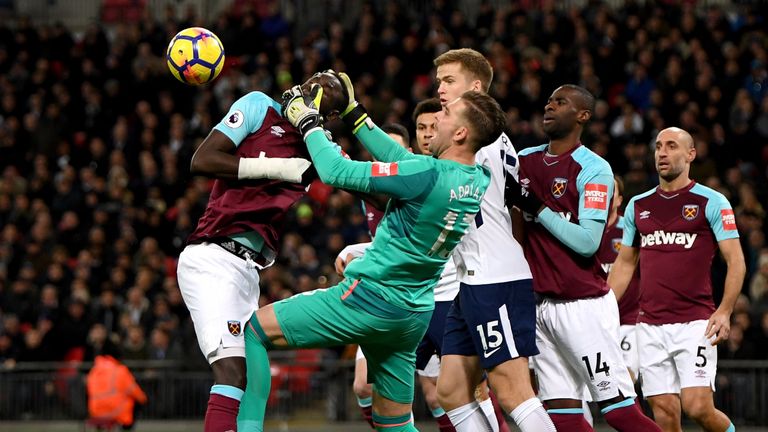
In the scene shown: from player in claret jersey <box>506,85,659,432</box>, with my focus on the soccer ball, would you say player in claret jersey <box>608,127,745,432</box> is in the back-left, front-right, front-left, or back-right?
back-right

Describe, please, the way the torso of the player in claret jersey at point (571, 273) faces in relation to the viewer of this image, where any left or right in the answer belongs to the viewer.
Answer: facing the viewer and to the left of the viewer

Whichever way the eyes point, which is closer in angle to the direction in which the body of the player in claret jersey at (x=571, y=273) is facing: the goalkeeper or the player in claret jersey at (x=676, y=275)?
the goalkeeper

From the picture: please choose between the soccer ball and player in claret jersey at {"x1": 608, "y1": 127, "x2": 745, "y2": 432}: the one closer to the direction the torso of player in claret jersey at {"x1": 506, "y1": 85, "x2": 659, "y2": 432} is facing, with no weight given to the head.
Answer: the soccer ball

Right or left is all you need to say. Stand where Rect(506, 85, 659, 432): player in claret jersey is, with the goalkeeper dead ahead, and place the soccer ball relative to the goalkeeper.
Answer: right

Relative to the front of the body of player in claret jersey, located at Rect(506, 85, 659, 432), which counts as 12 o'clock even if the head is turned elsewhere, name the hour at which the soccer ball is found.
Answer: The soccer ball is roughly at 1 o'clock from the player in claret jersey.

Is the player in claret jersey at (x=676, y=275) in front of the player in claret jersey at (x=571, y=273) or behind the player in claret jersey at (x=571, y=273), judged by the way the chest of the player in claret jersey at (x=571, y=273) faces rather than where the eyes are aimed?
behind

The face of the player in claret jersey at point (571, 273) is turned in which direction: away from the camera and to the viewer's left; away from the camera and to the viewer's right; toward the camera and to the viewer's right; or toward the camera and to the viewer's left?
toward the camera and to the viewer's left

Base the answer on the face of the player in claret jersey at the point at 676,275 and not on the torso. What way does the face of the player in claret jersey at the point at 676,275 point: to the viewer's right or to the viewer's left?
to the viewer's left

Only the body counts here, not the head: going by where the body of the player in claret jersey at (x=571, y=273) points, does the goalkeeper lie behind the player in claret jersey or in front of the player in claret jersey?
in front
